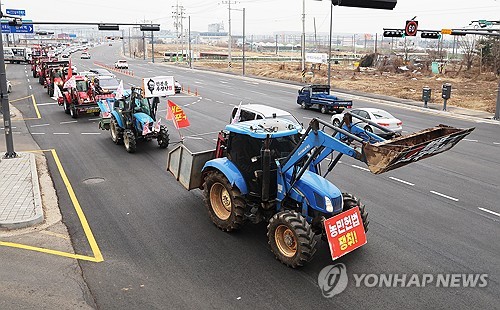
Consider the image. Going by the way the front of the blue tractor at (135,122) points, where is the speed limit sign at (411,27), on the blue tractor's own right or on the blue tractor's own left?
on the blue tractor's own left

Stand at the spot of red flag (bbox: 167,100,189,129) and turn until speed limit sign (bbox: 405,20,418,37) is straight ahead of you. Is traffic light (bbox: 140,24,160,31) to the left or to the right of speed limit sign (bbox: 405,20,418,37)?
left

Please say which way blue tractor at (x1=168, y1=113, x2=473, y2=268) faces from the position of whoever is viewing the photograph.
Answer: facing the viewer and to the right of the viewer

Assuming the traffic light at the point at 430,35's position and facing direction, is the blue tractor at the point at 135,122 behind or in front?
in front

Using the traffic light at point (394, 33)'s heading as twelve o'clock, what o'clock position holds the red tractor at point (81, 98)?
The red tractor is roughly at 2 o'clock from the traffic light.

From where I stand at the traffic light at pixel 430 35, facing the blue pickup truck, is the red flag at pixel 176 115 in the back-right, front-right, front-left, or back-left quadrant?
front-left

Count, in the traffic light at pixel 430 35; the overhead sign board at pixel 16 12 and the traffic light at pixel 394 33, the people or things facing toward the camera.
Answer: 3

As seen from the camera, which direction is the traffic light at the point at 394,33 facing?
toward the camera

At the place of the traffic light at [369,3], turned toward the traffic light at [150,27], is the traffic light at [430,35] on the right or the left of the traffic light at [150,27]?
right

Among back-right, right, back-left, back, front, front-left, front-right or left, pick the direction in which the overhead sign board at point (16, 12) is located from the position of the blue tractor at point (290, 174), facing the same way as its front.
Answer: back

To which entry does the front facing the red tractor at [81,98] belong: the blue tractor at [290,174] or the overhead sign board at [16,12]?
the overhead sign board

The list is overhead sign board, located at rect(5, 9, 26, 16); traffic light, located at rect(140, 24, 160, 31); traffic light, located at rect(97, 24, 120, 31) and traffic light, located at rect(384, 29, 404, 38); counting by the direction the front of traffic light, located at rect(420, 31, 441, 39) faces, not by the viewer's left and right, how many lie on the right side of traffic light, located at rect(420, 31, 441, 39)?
4

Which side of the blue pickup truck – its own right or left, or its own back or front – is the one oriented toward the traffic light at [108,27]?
front

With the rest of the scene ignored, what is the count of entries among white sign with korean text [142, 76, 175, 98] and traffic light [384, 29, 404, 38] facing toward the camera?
2

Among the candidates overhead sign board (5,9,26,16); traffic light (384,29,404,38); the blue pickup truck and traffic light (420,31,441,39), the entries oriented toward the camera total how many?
3

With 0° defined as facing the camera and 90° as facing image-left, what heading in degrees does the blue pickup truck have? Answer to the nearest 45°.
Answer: approximately 135°
